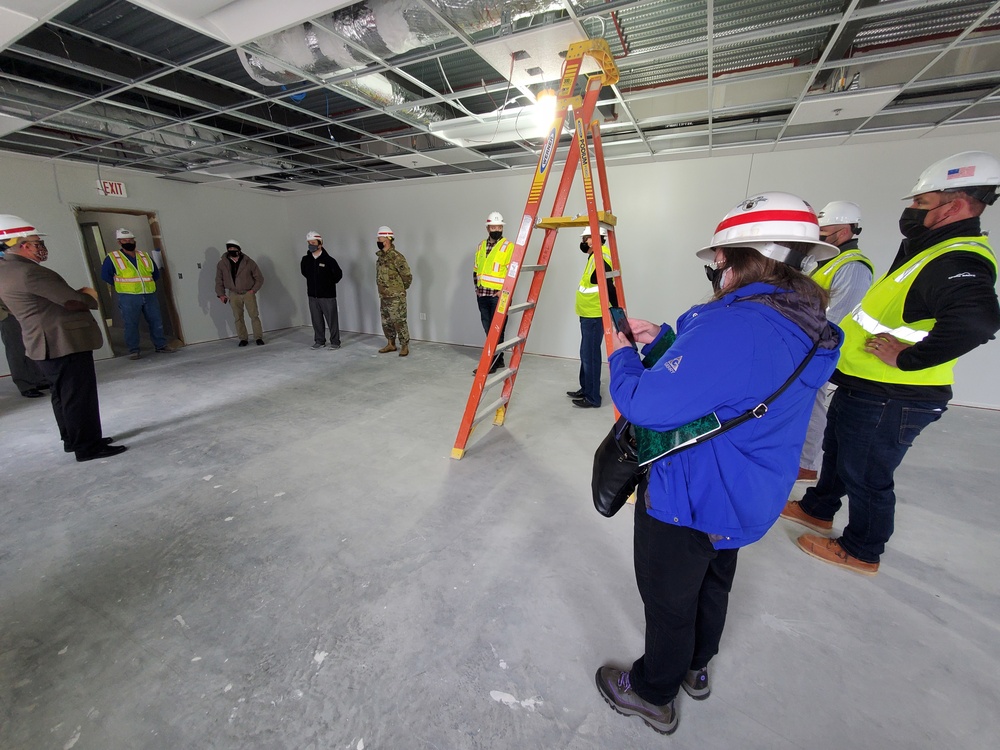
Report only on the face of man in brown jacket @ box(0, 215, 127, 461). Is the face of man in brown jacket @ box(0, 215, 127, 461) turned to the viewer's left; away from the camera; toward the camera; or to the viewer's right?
to the viewer's right

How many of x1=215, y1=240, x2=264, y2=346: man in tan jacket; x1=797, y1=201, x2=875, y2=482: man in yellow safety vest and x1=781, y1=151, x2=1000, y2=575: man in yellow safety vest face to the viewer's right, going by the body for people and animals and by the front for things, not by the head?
0

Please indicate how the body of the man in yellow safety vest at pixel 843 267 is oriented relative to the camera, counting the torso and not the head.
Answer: to the viewer's left

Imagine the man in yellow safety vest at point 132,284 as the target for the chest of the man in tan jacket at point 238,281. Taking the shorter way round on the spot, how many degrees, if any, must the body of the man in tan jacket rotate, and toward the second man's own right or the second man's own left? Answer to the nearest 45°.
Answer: approximately 90° to the second man's own right

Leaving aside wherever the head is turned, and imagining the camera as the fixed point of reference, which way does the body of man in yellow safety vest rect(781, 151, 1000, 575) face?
to the viewer's left

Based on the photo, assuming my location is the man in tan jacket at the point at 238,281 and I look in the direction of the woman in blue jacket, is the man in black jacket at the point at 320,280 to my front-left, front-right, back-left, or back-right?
front-left

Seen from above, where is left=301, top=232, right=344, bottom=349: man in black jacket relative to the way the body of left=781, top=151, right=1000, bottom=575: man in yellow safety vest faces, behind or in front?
in front

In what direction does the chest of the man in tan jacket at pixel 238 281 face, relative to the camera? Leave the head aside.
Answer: toward the camera

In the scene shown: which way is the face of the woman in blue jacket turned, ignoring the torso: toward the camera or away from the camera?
away from the camera

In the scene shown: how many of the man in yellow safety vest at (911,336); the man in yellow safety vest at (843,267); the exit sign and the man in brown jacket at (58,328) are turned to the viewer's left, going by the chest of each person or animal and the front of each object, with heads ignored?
2

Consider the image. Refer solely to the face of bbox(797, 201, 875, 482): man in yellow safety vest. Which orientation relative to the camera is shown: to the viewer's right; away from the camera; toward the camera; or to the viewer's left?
to the viewer's left

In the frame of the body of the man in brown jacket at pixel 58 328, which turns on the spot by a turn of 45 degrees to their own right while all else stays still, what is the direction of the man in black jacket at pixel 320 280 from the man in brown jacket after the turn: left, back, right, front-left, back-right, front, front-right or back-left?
left

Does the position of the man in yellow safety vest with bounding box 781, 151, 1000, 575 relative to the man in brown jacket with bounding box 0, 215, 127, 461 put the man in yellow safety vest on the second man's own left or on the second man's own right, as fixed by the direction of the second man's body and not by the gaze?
on the second man's own right

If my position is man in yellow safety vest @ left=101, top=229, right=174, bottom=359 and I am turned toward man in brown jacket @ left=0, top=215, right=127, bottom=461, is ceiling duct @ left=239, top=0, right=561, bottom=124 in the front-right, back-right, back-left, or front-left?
front-left

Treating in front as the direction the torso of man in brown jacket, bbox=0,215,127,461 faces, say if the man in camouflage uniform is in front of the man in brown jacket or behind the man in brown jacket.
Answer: in front

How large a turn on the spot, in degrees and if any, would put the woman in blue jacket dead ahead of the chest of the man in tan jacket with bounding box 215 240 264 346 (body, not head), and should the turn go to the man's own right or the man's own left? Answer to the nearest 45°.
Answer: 0° — they already face them

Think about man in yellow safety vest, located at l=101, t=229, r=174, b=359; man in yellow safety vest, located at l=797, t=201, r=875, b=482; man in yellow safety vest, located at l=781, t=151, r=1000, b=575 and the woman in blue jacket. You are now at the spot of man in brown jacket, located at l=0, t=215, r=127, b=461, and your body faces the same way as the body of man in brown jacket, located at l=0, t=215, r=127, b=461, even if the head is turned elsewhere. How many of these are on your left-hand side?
1

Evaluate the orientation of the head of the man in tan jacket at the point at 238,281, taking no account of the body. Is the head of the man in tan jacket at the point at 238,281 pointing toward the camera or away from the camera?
toward the camera
